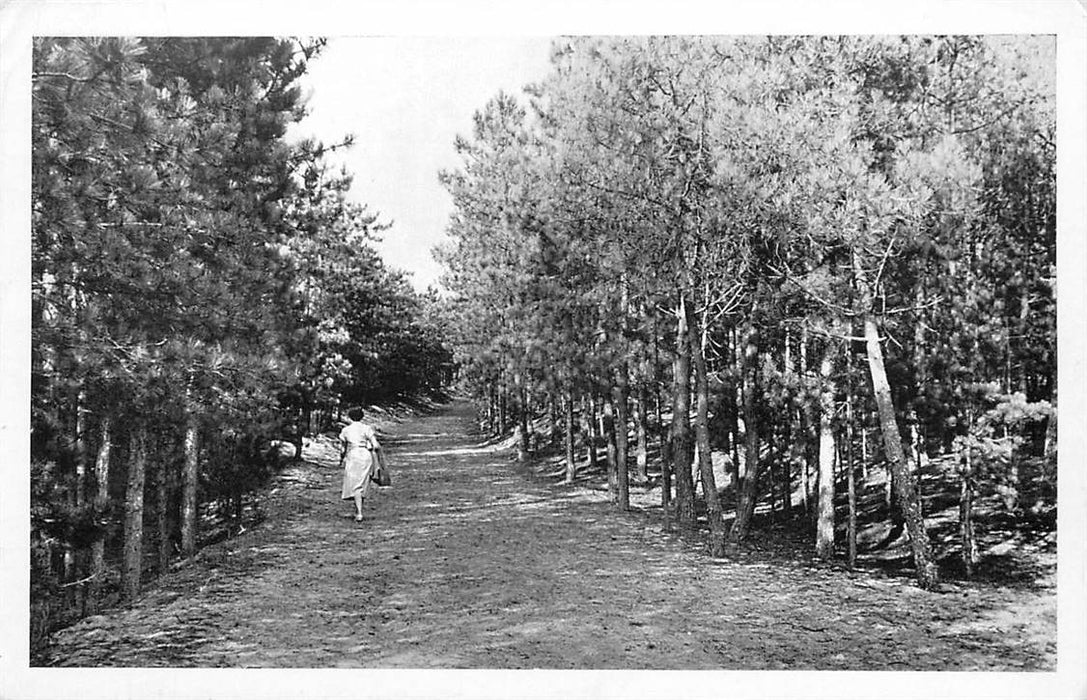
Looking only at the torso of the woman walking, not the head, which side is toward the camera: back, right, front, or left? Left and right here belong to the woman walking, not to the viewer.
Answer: back
